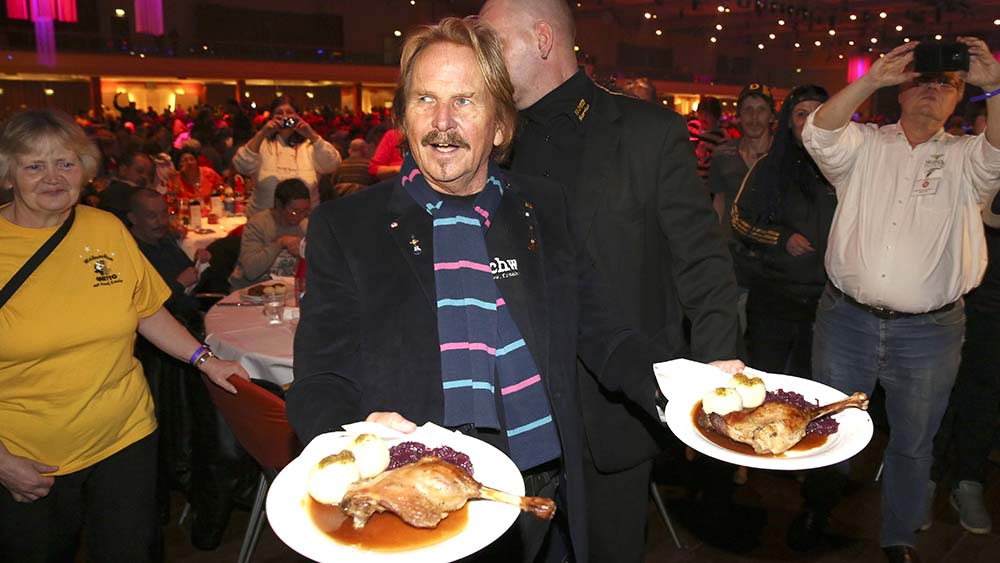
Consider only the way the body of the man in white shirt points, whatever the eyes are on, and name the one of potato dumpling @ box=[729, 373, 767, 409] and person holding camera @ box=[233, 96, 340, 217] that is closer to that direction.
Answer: the potato dumpling

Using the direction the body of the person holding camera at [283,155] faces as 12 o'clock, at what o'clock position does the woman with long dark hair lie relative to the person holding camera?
The woman with long dark hair is roughly at 11 o'clock from the person holding camera.

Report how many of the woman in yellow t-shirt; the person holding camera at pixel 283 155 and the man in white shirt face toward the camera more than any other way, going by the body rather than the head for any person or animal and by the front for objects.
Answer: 3

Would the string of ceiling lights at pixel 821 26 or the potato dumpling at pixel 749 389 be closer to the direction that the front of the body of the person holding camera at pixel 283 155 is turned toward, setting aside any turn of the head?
the potato dumpling

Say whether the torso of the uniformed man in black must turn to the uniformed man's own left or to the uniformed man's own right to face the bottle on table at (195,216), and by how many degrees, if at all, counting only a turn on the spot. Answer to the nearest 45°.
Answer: approximately 90° to the uniformed man's own right

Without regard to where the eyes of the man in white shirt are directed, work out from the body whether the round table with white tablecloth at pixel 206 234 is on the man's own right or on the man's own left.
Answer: on the man's own right

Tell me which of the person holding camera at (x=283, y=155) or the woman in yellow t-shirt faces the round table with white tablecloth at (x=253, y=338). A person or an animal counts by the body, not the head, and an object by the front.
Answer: the person holding camera

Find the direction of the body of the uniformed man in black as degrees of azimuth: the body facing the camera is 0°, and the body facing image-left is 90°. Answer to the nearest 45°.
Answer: approximately 45°

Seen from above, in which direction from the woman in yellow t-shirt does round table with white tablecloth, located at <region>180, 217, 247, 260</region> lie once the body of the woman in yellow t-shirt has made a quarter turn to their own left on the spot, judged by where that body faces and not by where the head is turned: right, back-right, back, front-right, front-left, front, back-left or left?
left
